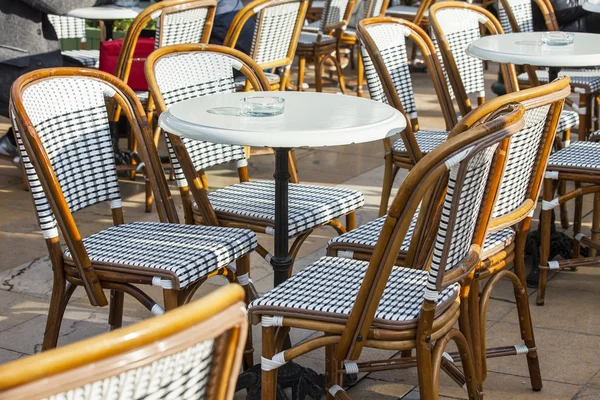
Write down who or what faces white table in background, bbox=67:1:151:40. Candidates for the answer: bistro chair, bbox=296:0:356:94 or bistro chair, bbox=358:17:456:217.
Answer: bistro chair, bbox=296:0:356:94

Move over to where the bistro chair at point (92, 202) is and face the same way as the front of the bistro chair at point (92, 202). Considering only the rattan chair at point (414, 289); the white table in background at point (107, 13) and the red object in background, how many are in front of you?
1

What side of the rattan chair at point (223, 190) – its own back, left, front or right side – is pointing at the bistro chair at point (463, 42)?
left

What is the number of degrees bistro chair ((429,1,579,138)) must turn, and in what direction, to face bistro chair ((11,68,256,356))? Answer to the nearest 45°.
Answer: approximately 90° to its right

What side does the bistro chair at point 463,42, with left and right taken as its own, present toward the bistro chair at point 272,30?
back

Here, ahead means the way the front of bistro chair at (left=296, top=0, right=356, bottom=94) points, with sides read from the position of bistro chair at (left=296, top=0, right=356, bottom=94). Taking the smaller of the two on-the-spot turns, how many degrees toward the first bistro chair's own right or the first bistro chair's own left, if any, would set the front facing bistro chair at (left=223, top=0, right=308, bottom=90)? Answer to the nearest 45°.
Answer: approximately 45° to the first bistro chair's own left

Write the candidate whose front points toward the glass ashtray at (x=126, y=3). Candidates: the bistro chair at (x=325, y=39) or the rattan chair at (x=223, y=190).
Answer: the bistro chair

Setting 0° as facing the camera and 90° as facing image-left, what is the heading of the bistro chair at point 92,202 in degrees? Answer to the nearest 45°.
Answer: approximately 315°
